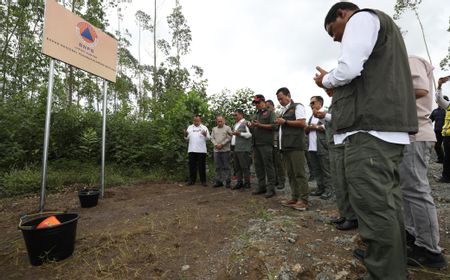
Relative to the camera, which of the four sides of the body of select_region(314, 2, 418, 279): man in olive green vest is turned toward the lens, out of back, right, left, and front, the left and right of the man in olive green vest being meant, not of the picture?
left

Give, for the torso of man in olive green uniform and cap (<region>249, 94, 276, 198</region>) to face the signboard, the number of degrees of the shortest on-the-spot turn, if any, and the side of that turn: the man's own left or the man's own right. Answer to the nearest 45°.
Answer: approximately 45° to the man's own right

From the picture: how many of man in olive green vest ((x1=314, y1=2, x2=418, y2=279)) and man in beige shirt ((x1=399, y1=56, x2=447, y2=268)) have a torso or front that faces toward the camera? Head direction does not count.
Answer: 0

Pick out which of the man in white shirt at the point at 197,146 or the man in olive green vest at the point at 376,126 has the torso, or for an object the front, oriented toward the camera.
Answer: the man in white shirt

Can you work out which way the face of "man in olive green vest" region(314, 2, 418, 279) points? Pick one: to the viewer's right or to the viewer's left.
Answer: to the viewer's left

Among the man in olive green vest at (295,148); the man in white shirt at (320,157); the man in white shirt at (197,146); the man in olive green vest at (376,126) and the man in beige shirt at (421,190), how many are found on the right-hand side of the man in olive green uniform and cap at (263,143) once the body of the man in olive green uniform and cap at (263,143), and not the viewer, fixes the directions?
1

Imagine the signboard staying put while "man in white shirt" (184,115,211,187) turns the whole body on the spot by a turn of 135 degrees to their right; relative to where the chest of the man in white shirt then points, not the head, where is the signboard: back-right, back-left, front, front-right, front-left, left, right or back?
left

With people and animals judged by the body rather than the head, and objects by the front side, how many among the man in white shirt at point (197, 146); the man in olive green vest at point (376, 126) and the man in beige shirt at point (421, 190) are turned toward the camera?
1

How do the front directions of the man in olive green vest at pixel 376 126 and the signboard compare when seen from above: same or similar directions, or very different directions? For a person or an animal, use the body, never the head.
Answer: very different directions

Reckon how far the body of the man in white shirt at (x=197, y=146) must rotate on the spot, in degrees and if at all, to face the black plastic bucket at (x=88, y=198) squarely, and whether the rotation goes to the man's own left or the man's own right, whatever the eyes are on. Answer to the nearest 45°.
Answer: approximately 45° to the man's own right

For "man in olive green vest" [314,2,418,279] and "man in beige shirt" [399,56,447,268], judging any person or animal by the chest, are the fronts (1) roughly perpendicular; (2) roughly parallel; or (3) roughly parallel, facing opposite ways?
roughly parallel

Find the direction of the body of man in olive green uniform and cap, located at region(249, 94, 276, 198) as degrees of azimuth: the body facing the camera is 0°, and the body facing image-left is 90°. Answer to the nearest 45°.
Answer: approximately 45°

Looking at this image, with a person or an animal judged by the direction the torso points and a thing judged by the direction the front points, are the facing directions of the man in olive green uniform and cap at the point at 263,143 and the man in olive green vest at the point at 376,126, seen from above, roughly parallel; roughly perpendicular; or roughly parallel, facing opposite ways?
roughly perpendicular

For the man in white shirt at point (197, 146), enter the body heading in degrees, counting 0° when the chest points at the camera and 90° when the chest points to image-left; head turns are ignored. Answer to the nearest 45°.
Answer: approximately 0°

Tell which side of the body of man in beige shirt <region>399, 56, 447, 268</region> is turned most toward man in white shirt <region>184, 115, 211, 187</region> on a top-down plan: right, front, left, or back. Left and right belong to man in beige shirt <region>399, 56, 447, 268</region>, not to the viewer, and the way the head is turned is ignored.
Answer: front
